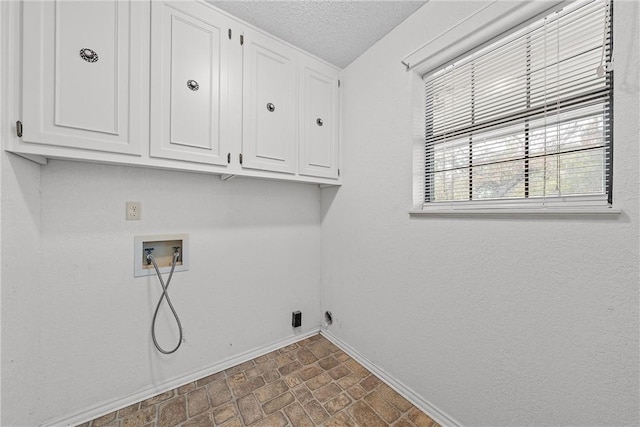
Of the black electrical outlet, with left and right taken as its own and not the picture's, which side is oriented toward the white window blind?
front

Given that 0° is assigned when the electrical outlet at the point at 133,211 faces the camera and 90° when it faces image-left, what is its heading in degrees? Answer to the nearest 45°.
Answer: approximately 0°

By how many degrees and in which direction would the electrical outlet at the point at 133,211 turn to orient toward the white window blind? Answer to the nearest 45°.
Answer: approximately 45° to its left

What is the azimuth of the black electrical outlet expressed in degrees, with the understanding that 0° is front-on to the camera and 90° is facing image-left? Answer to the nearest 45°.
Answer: approximately 315°

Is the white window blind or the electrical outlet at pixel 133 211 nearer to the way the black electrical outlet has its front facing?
the white window blind

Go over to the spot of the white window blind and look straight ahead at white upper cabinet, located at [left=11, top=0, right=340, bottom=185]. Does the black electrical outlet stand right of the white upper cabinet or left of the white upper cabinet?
right

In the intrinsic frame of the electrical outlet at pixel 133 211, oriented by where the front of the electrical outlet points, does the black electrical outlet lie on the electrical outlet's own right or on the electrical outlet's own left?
on the electrical outlet's own left

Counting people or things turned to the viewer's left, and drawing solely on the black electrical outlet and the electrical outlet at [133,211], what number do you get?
0

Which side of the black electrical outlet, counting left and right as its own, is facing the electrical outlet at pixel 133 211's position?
right
